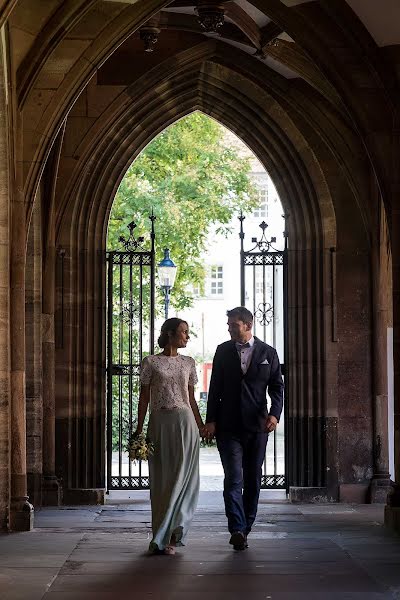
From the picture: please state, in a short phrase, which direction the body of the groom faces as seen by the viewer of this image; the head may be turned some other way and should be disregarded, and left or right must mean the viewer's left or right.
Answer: facing the viewer

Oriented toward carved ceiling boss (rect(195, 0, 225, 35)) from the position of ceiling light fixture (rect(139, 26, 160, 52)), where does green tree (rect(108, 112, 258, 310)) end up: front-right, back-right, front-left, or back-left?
back-left

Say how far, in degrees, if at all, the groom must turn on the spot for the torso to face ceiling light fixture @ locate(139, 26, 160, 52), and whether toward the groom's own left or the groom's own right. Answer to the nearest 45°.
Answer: approximately 180°

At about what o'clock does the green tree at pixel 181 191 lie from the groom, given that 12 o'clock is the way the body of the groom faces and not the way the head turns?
The green tree is roughly at 6 o'clock from the groom.
